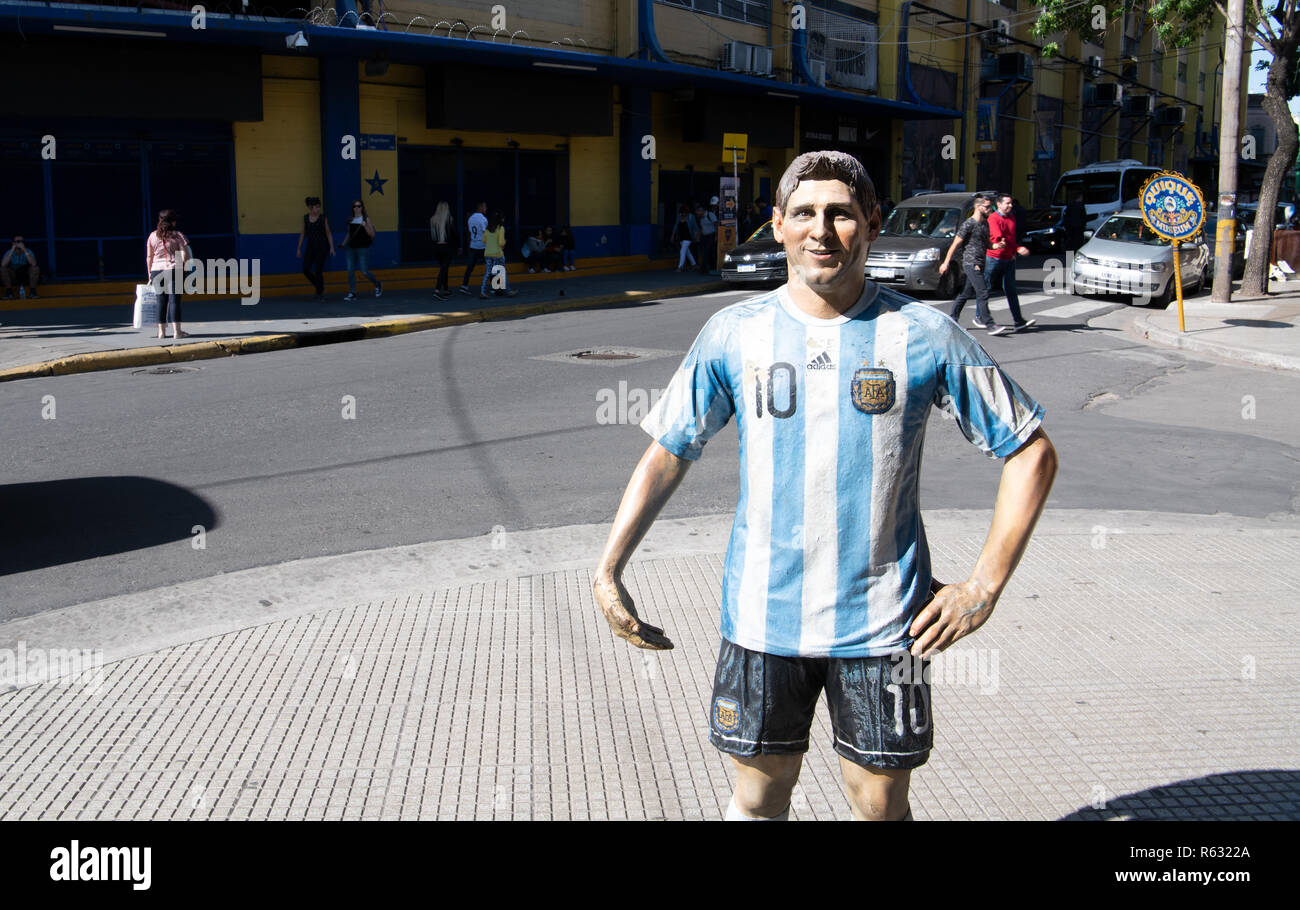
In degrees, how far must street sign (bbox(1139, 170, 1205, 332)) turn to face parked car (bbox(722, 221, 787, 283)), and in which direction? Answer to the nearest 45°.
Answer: approximately 135° to its right

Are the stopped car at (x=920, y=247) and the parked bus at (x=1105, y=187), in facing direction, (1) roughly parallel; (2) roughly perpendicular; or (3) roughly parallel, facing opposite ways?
roughly parallel

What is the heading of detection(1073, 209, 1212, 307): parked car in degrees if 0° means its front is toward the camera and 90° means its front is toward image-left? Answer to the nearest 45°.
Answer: approximately 45°

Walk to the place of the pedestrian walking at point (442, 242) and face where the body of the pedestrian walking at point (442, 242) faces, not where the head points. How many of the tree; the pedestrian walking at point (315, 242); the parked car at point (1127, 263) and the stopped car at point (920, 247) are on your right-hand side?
3

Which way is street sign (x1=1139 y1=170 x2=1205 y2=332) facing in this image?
toward the camera

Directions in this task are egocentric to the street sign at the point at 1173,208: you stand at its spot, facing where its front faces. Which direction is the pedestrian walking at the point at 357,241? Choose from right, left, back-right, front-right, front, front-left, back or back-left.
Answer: right

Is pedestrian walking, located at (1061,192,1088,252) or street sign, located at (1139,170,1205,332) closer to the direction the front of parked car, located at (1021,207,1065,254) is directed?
the street sign

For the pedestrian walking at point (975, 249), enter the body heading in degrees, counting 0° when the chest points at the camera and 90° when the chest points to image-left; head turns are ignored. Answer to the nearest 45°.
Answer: approximately 270°

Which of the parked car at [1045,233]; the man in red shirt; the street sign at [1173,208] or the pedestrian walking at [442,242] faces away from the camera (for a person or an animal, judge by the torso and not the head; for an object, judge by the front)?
the pedestrian walking

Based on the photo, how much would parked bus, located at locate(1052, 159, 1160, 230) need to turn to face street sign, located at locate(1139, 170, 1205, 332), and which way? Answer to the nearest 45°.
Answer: approximately 45° to its left

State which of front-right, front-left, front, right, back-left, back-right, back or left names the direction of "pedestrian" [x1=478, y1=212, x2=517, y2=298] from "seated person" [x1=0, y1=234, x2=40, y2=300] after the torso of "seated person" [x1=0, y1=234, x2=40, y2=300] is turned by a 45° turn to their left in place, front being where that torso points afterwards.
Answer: front-left

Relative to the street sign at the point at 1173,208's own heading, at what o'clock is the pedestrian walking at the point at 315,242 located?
The pedestrian walking is roughly at 3 o'clock from the street sign.

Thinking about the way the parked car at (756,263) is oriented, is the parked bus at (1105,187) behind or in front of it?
behind

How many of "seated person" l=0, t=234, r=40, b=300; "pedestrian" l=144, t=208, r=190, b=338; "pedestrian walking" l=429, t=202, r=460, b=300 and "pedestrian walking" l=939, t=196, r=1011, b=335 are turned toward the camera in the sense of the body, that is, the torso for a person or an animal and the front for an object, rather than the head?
1

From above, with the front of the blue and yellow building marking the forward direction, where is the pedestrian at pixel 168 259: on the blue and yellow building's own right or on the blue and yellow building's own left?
on the blue and yellow building's own right
